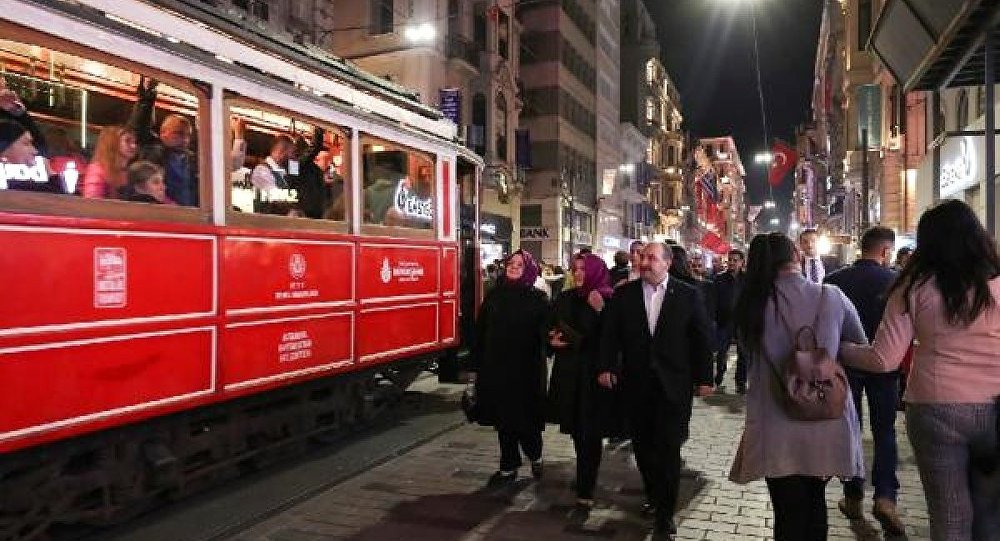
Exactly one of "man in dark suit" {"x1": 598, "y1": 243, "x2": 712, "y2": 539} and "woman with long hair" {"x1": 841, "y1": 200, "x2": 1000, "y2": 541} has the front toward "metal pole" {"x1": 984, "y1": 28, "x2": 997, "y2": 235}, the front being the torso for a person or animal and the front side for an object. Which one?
the woman with long hair

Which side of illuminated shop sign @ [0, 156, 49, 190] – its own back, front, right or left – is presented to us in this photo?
front

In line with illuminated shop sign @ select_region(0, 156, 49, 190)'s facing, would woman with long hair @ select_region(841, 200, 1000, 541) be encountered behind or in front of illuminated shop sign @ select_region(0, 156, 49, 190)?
in front

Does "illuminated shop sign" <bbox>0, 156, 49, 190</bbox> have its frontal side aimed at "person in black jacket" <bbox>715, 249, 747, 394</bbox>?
no

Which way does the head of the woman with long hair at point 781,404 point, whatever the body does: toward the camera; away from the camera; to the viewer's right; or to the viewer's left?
away from the camera

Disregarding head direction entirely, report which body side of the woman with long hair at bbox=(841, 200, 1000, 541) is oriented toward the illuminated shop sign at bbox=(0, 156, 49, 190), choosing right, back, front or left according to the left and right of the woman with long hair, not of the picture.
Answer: left

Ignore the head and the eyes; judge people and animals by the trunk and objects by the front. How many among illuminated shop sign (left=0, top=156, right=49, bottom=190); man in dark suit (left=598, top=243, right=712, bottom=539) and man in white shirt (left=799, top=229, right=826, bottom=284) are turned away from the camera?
0

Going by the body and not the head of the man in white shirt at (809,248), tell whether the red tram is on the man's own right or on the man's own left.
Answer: on the man's own right

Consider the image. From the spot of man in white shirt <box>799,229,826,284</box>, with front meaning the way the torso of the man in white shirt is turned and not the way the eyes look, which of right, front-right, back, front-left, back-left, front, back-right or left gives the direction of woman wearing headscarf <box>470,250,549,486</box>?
front-right

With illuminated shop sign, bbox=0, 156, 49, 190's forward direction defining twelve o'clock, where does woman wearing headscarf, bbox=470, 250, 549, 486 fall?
The woman wearing headscarf is roughly at 9 o'clock from the illuminated shop sign.

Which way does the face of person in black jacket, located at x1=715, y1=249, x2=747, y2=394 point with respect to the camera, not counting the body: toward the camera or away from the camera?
toward the camera

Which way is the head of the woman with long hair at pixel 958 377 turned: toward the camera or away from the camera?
away from the camera

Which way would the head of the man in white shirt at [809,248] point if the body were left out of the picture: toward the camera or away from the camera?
toward the camera

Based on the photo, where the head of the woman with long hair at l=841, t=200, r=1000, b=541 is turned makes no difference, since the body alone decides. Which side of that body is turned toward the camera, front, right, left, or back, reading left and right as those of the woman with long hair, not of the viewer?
back

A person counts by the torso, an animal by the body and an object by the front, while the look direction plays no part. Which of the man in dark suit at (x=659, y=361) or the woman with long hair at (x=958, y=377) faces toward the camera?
the man in dark suit

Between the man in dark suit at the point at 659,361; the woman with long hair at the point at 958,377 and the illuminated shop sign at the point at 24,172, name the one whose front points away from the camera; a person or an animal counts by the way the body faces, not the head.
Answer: the woman with long hair
